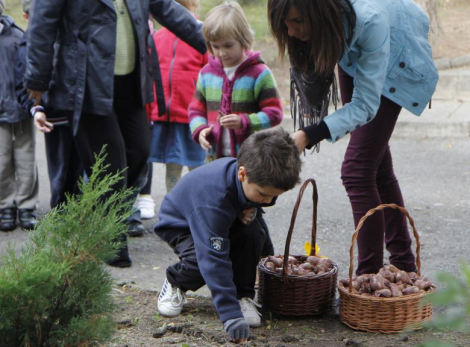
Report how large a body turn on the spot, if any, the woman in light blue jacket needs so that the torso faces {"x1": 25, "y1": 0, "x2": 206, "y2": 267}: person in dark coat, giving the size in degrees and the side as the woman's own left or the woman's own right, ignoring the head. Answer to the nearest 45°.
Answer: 0° — they already face them

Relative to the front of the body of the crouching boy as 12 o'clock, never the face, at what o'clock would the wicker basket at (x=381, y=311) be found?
The wicker basket is roughly at 11 o'clock from the crouching boy.

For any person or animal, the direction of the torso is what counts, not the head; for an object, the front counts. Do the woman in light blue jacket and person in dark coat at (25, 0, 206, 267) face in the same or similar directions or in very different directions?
very different directions

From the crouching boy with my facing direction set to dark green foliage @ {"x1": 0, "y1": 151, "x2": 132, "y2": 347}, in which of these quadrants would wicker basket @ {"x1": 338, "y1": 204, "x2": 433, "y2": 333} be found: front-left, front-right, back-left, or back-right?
back-left

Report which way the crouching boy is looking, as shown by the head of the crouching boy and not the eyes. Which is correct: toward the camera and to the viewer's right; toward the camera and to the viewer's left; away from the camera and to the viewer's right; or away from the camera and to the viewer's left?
toward the camera and to the viewer's right

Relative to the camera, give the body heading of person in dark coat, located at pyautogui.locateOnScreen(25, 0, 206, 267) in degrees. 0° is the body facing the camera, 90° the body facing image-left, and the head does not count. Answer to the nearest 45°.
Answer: approximately 315°

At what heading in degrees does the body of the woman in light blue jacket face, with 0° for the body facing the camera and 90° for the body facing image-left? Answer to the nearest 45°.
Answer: approximately 90°

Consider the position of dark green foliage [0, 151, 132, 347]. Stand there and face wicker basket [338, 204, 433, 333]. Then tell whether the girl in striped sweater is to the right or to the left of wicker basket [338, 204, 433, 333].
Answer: left

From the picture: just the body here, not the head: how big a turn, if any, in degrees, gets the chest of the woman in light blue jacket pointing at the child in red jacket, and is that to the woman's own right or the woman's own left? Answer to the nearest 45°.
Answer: approximately 45° to the woman's own right
